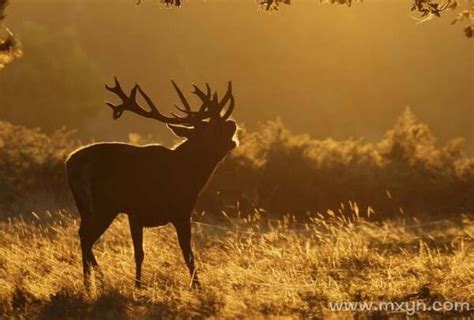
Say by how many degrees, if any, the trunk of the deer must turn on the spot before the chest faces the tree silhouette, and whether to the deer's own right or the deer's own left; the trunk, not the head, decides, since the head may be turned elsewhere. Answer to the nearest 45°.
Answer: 0° — it already faces it

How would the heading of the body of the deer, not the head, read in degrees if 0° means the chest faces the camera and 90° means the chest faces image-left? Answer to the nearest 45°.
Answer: approximately 270°
